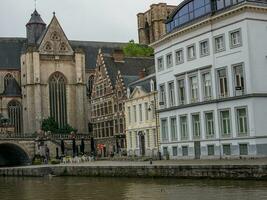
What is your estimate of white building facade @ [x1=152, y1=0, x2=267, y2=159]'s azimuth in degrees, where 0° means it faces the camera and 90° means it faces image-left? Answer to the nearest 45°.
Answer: approximately 45°
